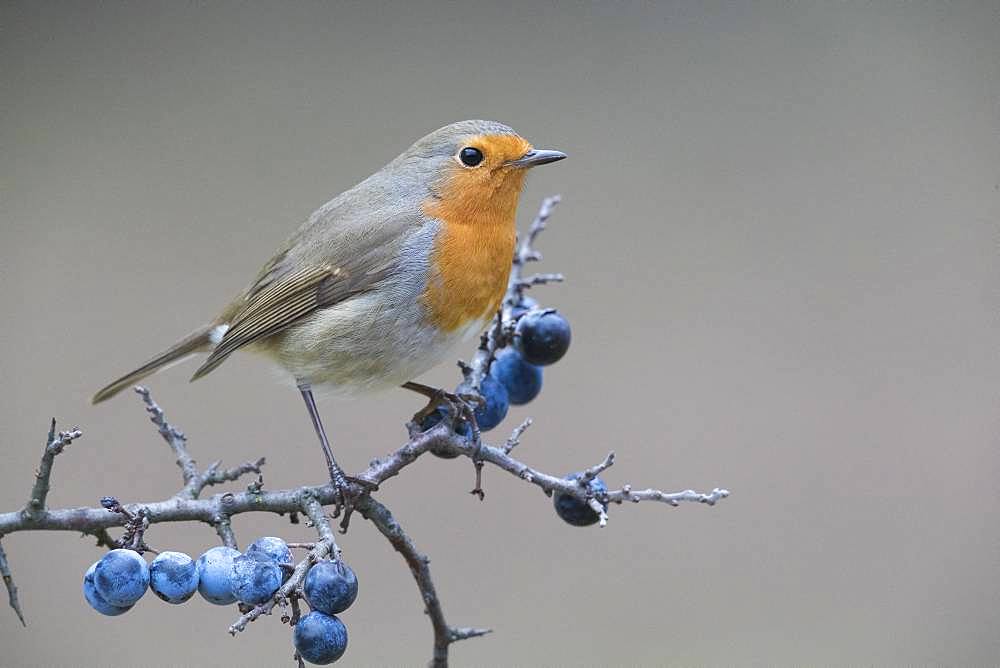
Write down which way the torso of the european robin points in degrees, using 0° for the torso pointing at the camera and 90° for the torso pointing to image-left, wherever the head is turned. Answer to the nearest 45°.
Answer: approximately 270°
